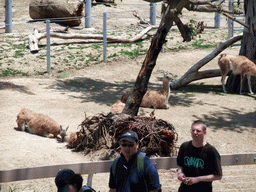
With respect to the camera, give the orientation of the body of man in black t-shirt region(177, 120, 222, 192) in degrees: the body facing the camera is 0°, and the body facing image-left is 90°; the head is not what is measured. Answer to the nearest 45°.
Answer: approximately 45°

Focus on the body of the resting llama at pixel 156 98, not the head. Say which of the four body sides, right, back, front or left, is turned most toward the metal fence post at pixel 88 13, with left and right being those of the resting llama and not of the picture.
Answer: left

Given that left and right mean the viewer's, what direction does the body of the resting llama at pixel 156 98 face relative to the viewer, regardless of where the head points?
facing to the right of the viewer

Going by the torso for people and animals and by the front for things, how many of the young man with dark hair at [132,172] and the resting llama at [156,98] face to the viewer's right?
1

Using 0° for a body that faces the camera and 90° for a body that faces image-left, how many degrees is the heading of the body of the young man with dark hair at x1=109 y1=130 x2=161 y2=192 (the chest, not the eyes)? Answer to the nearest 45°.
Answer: approximately 45°

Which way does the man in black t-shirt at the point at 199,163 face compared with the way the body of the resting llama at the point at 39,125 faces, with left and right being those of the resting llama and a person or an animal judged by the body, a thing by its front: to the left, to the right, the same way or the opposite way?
to the right
